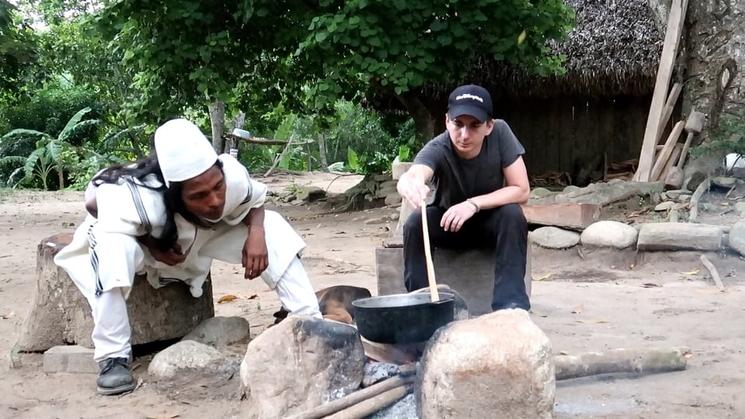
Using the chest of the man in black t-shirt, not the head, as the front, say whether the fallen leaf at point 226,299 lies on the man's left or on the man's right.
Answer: on the man's right

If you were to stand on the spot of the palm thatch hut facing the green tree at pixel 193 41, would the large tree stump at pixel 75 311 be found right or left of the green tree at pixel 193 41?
left

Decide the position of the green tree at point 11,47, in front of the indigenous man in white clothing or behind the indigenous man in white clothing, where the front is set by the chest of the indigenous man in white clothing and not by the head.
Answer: behind

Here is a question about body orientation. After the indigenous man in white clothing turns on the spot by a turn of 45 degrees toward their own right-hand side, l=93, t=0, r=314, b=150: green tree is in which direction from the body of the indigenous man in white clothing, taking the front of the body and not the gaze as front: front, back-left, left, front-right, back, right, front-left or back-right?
back

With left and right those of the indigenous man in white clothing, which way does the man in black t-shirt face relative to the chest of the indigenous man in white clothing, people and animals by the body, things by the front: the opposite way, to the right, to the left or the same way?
to the right

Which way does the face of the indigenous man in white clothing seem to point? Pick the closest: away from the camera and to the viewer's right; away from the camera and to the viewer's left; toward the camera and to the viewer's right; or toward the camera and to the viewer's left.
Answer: toward the camera and to the viewer's right

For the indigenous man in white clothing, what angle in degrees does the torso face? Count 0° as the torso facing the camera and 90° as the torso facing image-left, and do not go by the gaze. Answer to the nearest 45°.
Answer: approximately 315°

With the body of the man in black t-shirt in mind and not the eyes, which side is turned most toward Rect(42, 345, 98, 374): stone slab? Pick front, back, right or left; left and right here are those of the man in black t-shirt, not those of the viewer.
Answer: right

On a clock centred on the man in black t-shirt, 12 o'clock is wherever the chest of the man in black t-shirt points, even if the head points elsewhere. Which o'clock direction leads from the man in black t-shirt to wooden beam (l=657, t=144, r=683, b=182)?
The wooden beam is roughly at 7 o'clock from the man in black t-shirt.

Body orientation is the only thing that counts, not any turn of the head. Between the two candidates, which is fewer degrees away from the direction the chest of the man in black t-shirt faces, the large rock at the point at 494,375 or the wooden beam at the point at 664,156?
the large rock

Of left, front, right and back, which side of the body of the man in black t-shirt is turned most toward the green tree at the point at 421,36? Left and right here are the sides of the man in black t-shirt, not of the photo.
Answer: back

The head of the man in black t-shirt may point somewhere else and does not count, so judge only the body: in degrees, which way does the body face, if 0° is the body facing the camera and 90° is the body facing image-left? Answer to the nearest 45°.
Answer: approximately 0°

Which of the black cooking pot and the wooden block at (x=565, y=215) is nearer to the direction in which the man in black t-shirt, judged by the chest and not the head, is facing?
the black cooking pot

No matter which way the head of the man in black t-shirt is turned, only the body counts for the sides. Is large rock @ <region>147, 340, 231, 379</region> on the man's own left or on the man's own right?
on the man's own right
